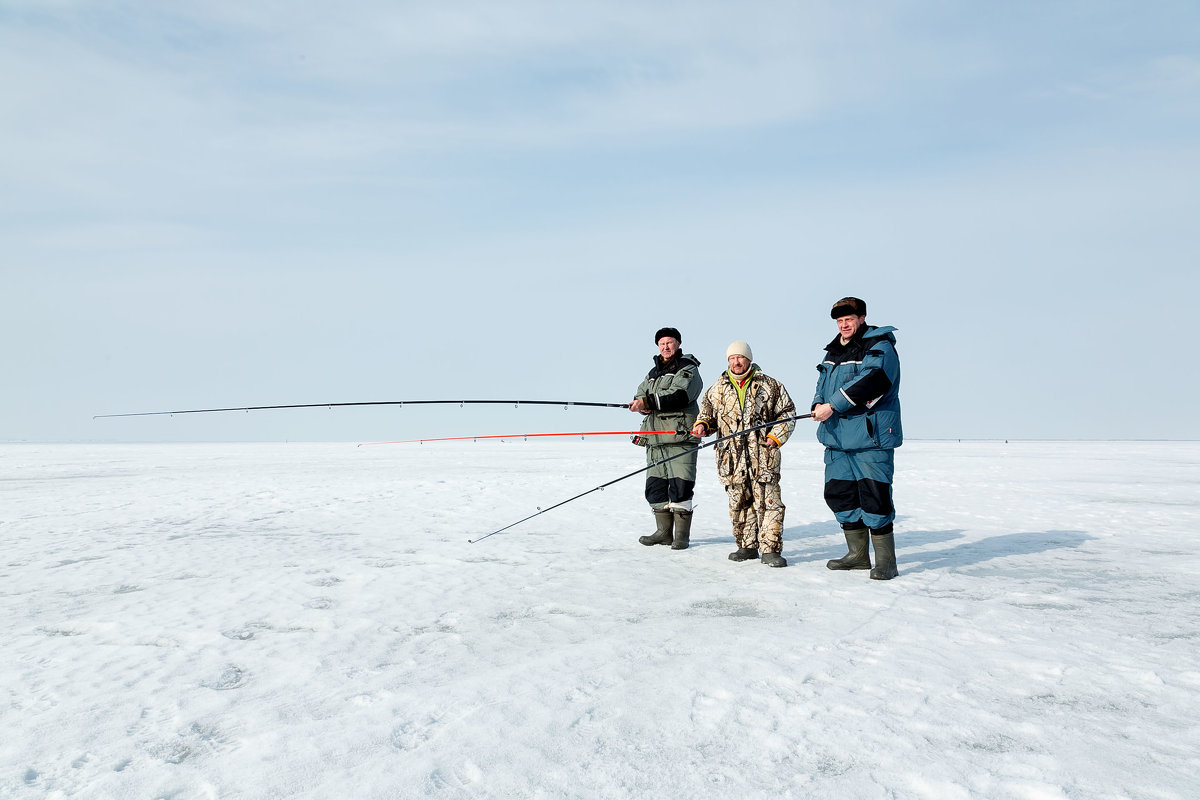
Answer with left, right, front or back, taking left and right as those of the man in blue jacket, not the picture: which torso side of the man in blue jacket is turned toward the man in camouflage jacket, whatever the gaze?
right

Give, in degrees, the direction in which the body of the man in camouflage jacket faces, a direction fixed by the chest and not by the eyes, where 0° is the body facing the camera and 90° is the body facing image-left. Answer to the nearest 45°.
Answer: approximately 0°

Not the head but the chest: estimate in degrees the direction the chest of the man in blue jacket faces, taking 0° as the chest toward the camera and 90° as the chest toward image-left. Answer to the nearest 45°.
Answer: approximately 45°

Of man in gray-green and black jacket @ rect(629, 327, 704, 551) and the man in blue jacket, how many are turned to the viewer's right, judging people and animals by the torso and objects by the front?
0

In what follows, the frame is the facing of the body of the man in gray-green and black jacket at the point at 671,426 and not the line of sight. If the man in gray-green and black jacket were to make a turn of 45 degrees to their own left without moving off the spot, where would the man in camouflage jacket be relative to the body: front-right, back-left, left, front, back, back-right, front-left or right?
front-left

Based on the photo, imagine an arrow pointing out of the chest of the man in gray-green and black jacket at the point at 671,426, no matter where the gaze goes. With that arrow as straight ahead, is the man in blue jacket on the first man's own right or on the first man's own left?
on the first man's own left
